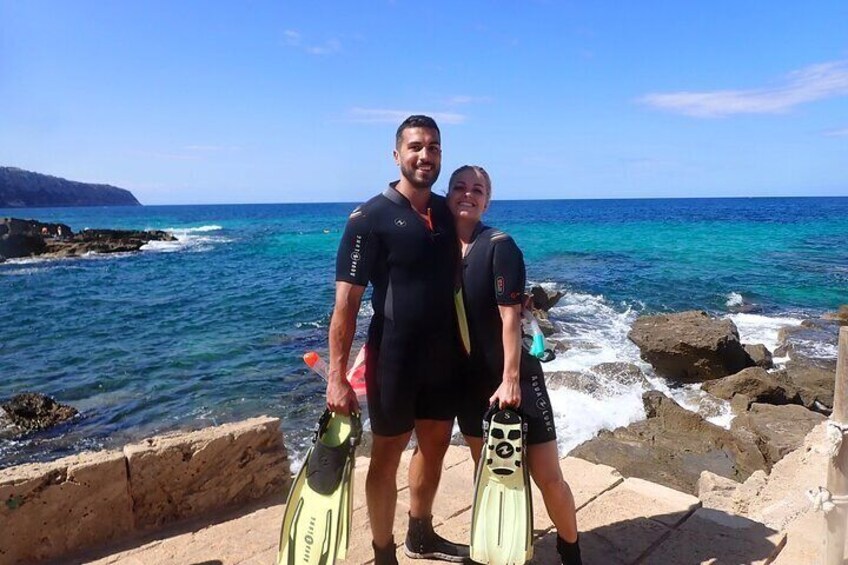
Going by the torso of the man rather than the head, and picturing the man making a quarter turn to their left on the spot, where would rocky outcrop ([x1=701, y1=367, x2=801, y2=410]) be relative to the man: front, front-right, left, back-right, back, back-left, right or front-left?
front

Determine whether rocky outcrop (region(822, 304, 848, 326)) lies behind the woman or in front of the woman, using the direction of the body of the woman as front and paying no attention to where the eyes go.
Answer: behind

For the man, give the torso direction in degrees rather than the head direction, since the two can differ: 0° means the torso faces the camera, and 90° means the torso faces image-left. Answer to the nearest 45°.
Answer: approximately 315°

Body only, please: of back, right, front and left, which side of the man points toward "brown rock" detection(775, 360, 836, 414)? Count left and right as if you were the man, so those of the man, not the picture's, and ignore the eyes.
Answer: left

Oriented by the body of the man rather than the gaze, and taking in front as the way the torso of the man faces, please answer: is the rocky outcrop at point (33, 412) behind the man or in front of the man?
behind

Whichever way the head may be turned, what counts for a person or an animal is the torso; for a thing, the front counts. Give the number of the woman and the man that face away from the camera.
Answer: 0

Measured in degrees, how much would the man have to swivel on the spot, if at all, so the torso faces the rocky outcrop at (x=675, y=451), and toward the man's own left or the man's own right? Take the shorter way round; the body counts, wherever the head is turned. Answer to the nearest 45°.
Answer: approximately 90° to the man's own left

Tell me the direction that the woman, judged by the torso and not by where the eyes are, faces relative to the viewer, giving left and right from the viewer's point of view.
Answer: facing the viewer and to the left of the viewer

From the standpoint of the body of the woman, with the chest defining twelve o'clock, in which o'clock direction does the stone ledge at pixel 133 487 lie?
The stone ledge is roughly at 2 o'clock from the woman.

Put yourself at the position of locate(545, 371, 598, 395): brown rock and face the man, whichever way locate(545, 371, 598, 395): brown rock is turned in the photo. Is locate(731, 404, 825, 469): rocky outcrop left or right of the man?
left

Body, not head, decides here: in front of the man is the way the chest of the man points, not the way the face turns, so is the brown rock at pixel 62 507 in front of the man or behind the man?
behind
